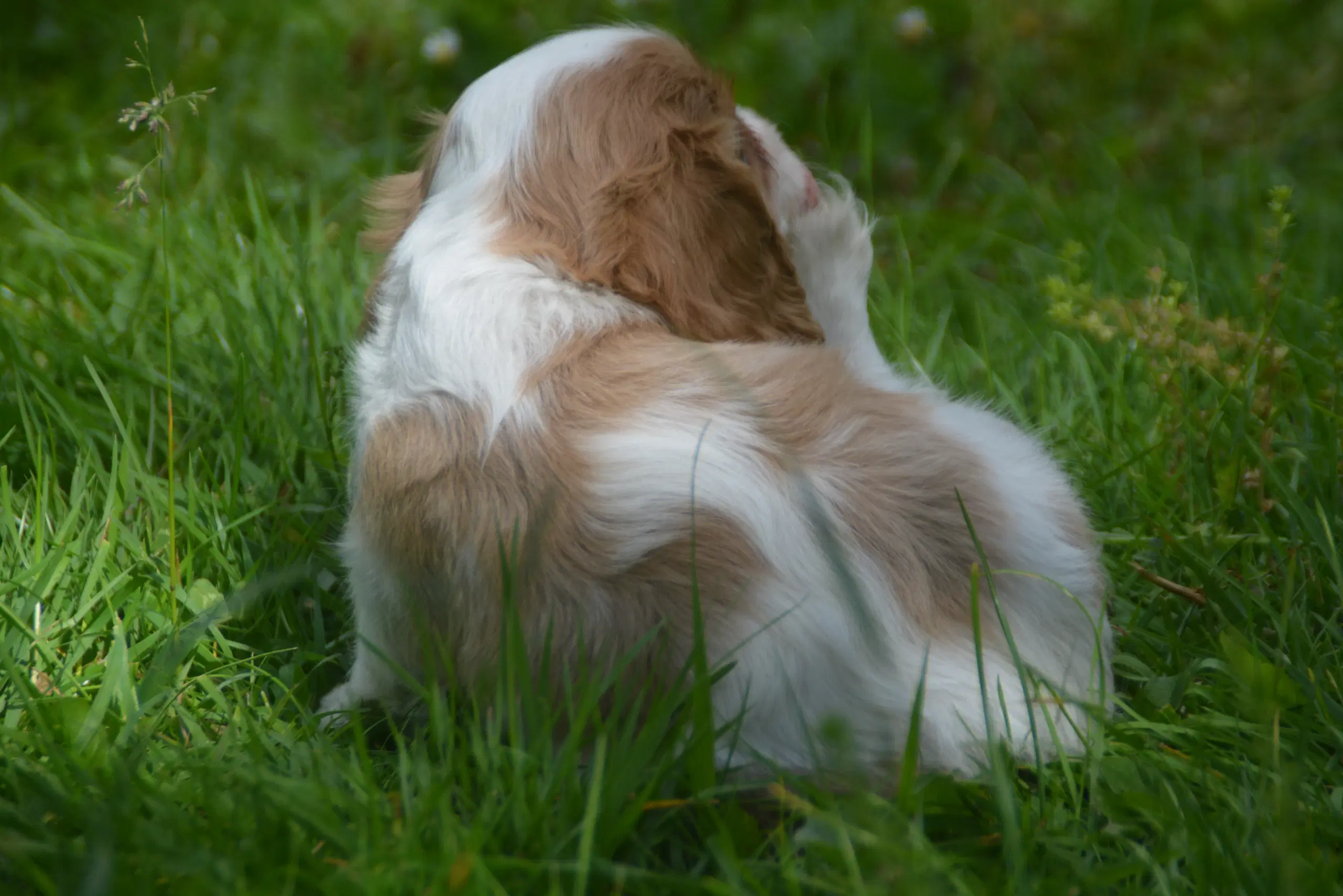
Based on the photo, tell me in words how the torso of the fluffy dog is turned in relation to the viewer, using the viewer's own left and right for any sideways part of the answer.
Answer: facing away from the viewer and to the left of the viewer

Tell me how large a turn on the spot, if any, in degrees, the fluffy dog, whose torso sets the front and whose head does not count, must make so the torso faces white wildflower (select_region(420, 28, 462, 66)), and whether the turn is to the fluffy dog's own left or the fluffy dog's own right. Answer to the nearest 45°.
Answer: approximately 45° to the fluffy dog's own right

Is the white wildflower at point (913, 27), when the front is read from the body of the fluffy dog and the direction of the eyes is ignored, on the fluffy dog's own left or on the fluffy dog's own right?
on the fluffy dog's own right
